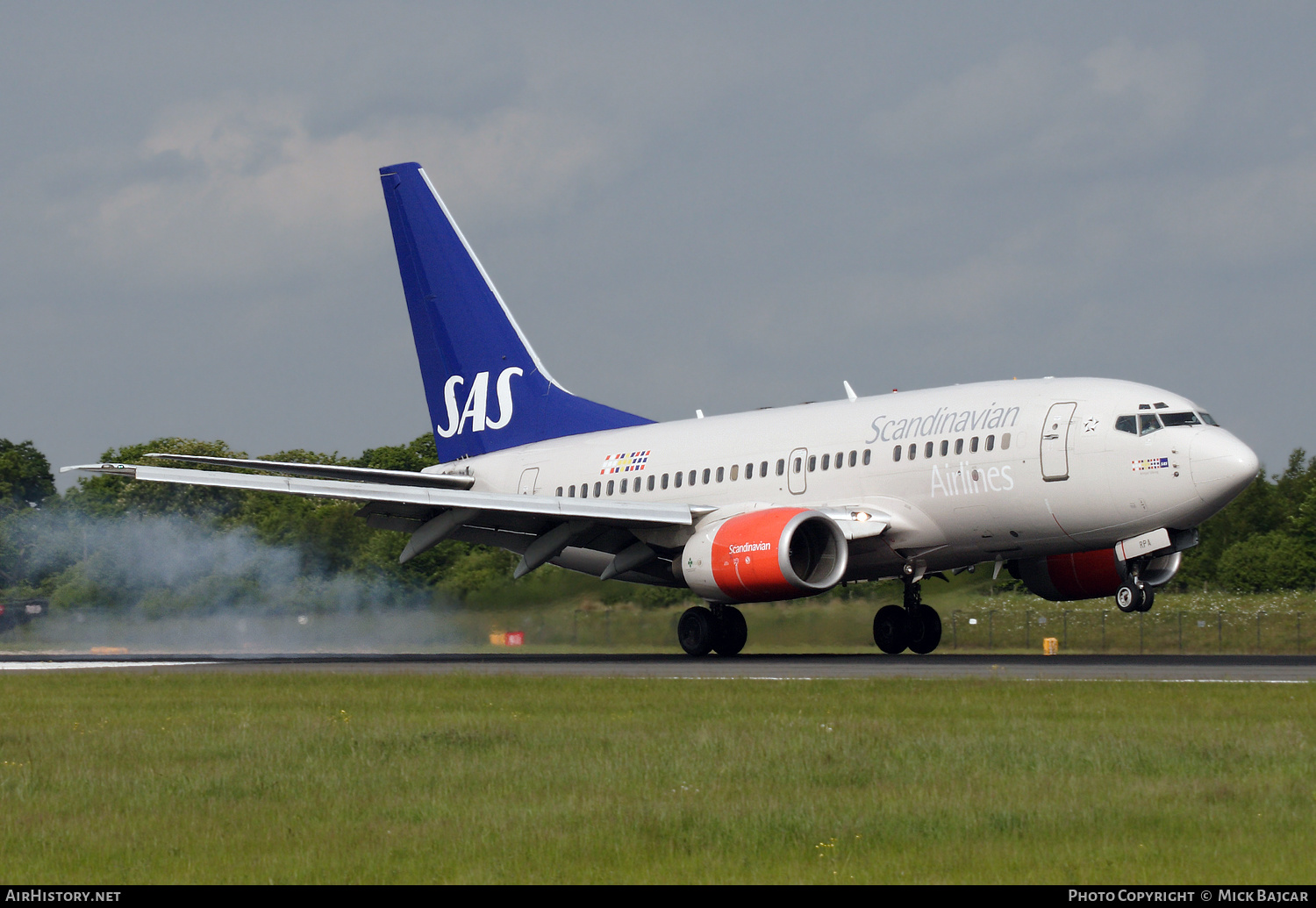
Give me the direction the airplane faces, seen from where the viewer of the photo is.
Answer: facing the viewer and to the right of the viewer
